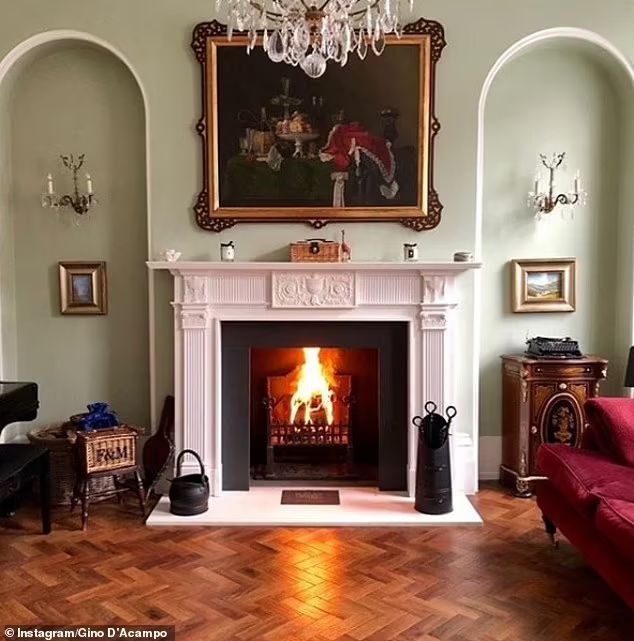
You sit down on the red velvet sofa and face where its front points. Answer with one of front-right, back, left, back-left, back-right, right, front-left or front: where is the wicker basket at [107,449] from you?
front-right

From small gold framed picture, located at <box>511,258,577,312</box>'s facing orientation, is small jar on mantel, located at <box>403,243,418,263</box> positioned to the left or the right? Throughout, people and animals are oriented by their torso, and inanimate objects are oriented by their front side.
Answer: on its right

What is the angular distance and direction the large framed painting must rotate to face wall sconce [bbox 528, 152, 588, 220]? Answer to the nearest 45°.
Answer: approximately 90° to its left

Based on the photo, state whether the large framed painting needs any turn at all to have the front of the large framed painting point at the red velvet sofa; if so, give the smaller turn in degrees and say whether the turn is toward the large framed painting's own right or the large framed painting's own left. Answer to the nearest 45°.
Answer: approximately 45° to the large framed painting's own left

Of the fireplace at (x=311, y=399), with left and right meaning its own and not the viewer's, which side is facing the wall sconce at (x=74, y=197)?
right

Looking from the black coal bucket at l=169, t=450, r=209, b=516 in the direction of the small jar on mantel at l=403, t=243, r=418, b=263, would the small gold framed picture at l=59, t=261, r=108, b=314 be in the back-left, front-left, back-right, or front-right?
back-left

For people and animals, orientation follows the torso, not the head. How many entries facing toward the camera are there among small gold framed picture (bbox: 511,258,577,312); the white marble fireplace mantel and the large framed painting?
3

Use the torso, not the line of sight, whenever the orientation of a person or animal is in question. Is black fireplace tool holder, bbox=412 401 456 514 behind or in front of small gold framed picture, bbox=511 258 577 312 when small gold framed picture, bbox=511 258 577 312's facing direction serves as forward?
in front

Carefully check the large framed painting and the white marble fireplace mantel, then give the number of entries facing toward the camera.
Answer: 2

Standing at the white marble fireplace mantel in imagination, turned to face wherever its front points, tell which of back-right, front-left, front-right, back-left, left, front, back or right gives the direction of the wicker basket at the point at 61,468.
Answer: right
